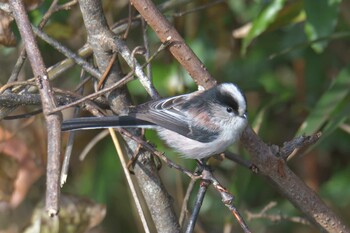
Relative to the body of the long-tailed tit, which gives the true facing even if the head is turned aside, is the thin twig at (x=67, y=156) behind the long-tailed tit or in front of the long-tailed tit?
behind

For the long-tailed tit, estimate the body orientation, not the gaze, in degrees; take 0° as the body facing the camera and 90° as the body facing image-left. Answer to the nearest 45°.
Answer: approximately 270°

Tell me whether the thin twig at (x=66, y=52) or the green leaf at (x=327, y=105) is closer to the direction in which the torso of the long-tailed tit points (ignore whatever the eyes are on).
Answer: the green leaf
